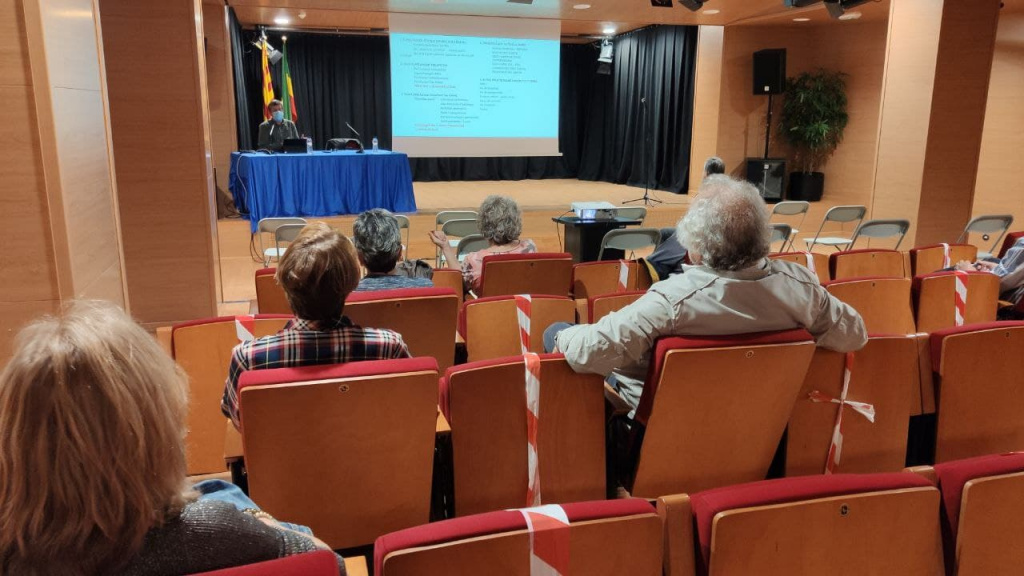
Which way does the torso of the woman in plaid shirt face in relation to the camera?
away from the camera

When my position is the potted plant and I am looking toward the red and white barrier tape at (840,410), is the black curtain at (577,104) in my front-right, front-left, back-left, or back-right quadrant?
back-right

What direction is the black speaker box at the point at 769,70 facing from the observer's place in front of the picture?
facing the viewer

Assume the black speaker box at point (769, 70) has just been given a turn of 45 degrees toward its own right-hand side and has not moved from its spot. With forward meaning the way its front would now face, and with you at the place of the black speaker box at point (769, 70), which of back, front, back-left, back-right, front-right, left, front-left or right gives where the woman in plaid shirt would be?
front-left

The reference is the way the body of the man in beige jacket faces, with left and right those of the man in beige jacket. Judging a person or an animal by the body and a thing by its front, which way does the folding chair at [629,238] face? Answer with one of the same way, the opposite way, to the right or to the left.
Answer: the same way

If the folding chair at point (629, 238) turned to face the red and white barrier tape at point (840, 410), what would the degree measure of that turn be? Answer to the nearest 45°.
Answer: approximately 180°

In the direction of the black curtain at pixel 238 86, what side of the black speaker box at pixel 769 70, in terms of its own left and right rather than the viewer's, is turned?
right

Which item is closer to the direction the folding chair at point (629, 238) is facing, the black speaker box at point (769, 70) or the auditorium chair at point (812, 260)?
the black speaker box

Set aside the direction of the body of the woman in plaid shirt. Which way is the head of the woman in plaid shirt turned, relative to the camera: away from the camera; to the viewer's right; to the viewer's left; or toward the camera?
away from the camera

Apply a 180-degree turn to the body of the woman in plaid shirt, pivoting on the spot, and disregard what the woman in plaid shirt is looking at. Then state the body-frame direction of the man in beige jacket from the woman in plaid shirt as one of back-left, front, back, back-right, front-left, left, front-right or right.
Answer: left

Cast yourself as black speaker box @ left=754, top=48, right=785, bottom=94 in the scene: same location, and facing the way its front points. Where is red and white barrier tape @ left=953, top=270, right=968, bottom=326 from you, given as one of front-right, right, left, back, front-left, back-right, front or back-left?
front

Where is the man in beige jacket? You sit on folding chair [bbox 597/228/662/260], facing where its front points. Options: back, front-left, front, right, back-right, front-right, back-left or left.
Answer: back

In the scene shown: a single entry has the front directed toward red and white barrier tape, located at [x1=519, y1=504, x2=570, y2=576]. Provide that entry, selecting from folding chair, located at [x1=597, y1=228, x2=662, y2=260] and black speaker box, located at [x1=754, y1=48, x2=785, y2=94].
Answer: the black speaker box

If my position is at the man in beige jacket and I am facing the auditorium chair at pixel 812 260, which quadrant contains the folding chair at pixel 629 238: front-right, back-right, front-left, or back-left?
front-left

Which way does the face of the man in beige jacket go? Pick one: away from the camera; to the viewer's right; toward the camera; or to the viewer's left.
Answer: away from the camera

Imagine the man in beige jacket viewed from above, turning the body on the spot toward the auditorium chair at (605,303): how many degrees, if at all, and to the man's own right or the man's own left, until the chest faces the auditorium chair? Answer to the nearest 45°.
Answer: approximately 45° to the man's own left

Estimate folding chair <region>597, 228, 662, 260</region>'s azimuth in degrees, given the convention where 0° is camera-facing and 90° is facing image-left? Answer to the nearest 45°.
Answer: approximately 180°

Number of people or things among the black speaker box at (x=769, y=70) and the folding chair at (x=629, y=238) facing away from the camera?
1

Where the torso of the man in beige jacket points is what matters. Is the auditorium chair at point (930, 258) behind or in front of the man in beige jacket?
in front

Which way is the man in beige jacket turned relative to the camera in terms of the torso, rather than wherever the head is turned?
away from the camera

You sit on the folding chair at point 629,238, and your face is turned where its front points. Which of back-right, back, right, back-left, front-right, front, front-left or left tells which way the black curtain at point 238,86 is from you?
front-left

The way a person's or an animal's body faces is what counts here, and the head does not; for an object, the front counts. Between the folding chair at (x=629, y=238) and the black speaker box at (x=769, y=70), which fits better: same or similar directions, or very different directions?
very different directions
